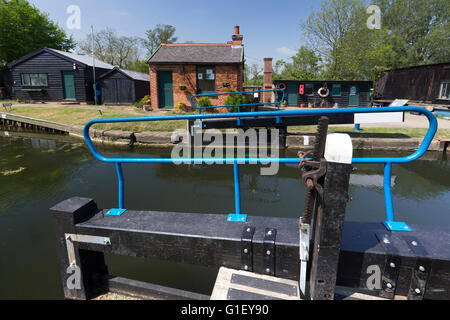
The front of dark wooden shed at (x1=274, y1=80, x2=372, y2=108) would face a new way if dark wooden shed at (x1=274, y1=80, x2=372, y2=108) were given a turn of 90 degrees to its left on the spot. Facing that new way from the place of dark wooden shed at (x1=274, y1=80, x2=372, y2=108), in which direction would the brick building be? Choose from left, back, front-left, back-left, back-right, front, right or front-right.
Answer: back-right

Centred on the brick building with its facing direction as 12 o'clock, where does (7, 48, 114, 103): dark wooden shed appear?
The dark wooden shed is roughly at 4 o'clock from the brick building.

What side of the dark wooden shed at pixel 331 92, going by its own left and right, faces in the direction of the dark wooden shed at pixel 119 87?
right

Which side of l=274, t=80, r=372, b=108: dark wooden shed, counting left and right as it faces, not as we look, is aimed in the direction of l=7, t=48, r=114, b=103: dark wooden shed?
right

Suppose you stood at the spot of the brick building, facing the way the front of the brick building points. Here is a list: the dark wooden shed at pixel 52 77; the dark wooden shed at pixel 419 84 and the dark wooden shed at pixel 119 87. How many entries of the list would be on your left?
1

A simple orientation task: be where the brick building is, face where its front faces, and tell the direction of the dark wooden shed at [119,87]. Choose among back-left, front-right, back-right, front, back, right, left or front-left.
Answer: back-right

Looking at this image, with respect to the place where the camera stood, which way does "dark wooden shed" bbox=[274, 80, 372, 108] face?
facing the viewer

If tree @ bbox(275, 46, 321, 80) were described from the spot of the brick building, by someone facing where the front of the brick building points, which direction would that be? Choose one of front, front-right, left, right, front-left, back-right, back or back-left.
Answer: back-left

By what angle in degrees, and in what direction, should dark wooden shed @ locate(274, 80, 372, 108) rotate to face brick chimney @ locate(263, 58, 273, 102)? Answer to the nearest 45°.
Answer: approximately 90° to its right

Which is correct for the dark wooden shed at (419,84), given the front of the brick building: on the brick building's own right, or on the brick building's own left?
on the brick building's own left
